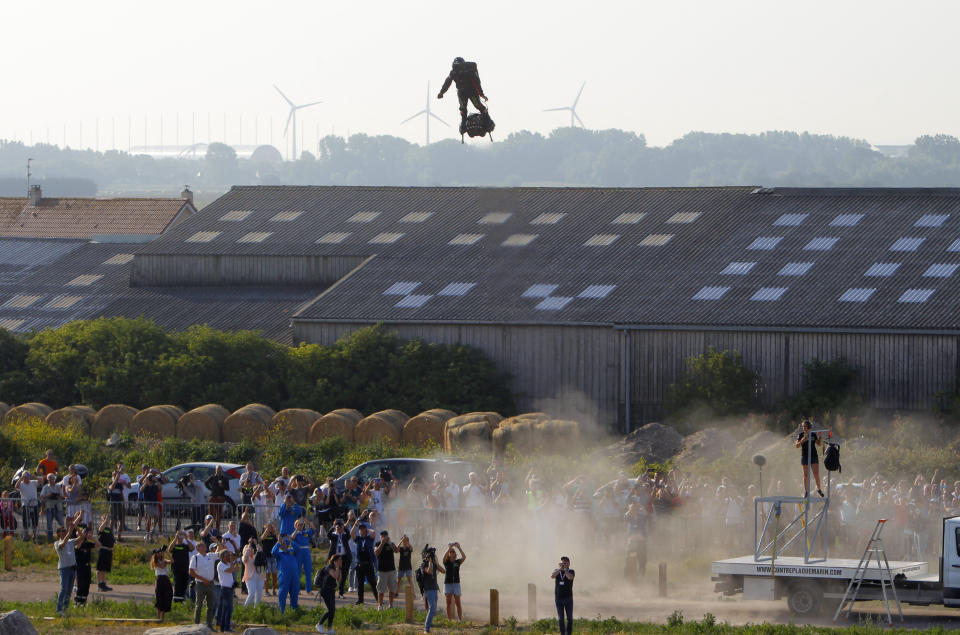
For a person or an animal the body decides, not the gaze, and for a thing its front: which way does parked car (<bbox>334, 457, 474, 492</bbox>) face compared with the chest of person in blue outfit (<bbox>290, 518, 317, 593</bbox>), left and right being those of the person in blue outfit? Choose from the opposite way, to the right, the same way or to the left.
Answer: to the right

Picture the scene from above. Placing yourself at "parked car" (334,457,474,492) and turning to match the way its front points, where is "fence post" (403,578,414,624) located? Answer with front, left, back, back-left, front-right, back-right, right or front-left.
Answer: left

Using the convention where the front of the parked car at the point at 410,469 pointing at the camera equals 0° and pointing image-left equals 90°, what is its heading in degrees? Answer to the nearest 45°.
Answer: approximately 90°
